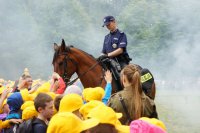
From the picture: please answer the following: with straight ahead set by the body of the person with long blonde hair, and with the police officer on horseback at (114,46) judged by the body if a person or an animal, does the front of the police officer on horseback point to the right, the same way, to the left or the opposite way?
to the left

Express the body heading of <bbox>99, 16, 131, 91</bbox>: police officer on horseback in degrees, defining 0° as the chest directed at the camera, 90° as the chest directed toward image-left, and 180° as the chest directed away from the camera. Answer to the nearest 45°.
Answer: approximately 45°

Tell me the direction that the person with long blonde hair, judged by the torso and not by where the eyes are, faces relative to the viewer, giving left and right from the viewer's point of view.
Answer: facing away from the viewer and to the left of the viewer

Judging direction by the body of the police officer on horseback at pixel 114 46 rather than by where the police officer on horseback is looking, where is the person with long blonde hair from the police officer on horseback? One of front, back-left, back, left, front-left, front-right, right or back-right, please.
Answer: front-left

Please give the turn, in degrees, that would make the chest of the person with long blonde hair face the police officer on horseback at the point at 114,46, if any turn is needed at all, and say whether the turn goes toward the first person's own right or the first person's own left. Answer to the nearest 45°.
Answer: approximately 45° to the first person's own right
